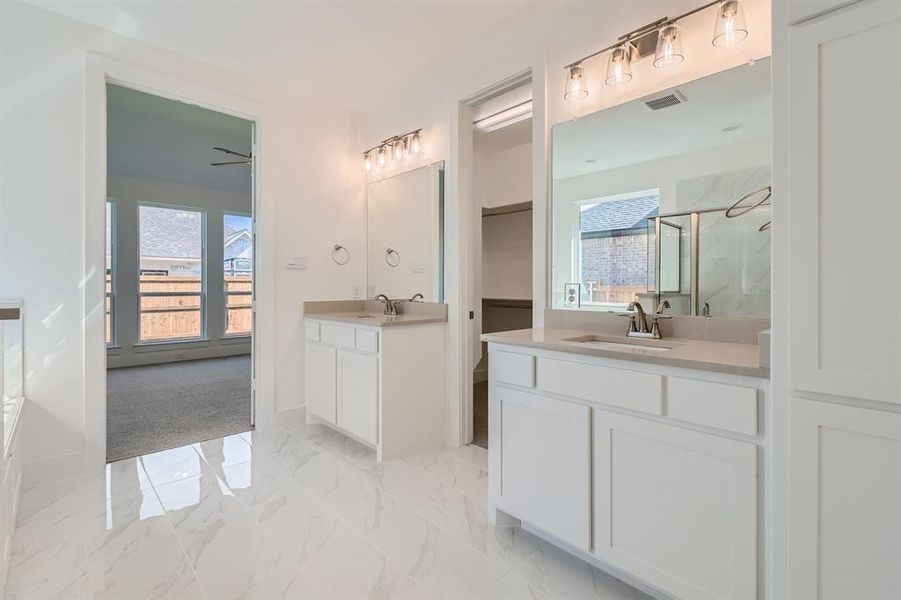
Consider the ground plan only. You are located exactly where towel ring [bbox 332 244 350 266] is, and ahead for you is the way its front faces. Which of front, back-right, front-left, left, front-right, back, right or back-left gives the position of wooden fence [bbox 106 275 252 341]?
back

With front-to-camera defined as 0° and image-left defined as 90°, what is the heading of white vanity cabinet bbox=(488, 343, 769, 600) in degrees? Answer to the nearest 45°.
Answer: approximately 45°

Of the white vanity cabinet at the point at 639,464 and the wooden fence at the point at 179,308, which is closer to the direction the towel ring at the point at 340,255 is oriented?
the white vanity cabinet

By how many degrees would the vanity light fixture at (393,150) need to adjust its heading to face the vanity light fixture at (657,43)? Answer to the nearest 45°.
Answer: approximately 90° to its left
